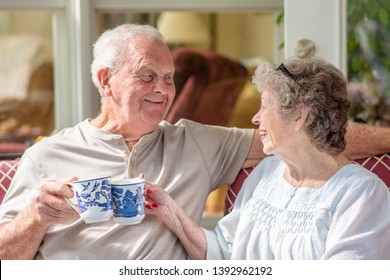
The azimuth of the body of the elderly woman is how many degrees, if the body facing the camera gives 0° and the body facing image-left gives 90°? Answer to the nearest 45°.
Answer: approximately 45°

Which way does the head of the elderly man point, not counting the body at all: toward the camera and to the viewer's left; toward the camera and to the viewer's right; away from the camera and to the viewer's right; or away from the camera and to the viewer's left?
toward the camera and to the viewer's right

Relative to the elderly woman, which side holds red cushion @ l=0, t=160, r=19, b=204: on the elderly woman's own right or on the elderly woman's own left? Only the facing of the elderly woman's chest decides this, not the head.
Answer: on the elderly woman's own right

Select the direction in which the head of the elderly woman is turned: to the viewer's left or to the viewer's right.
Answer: to the viewer's left
